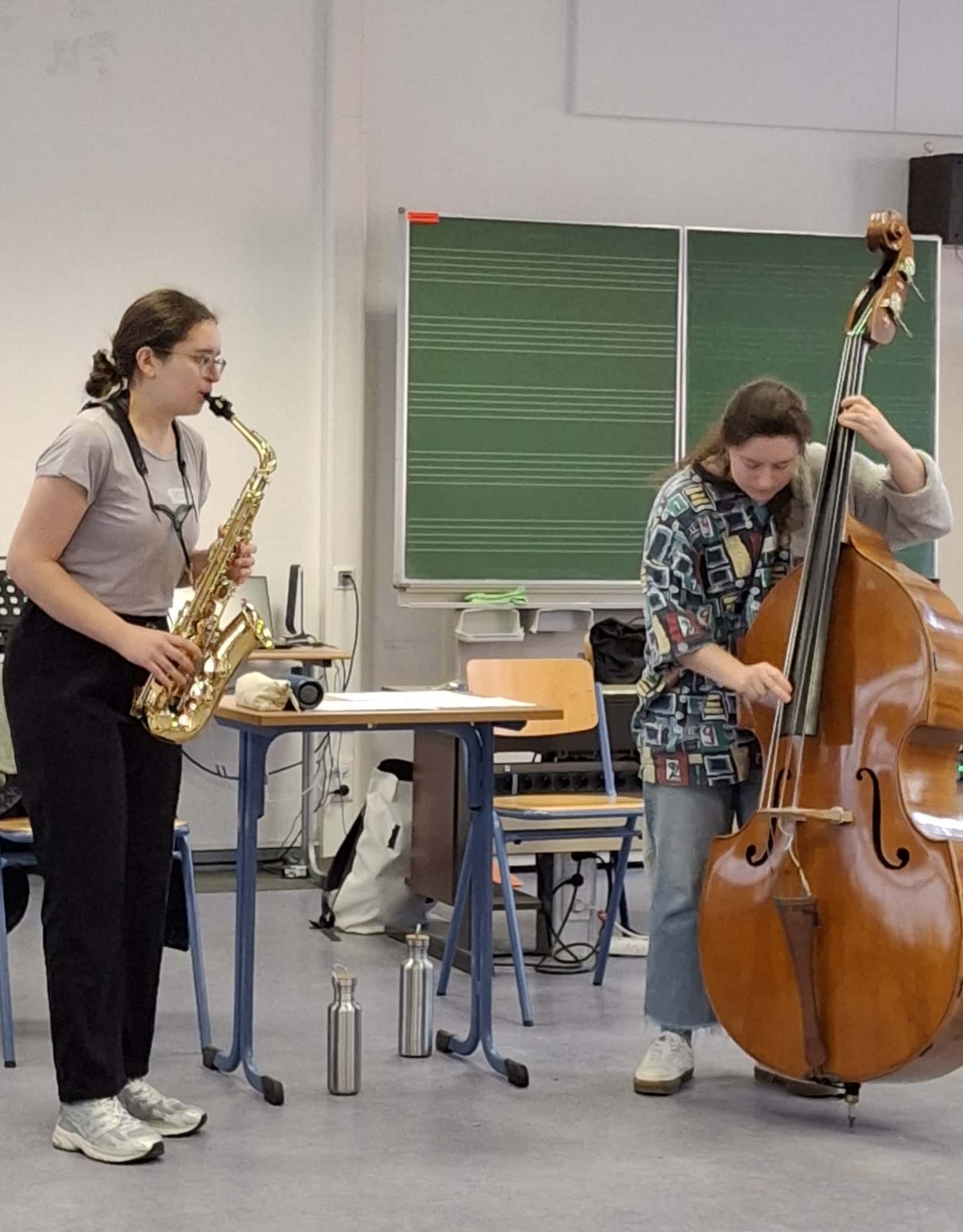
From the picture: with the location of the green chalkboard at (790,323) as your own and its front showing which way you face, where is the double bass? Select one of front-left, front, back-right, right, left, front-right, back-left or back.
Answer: front

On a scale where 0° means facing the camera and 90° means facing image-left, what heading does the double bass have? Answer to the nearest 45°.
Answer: approximately 45°

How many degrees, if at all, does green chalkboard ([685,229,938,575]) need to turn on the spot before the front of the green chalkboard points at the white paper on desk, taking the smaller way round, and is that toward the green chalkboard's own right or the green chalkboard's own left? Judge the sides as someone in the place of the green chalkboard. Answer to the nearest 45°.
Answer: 0° — it already faces it

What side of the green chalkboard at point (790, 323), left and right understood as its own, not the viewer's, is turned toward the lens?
front

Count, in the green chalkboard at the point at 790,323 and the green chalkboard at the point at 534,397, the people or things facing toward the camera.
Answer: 2

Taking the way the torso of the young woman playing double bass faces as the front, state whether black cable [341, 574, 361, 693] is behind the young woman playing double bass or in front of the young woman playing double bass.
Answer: behind

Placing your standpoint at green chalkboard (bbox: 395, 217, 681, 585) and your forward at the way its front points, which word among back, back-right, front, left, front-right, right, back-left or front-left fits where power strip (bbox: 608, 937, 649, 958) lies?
front

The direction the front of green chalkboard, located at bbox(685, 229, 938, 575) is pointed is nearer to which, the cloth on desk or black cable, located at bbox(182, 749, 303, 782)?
the cloth on desk

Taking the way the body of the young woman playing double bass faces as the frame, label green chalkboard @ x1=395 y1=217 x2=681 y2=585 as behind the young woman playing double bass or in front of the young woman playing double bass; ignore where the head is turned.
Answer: behind

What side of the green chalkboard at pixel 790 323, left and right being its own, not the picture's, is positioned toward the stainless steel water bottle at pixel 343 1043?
front

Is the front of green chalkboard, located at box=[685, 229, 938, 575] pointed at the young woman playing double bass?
yes

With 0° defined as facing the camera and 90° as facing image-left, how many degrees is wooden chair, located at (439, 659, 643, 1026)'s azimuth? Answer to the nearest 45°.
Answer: approximately 315°

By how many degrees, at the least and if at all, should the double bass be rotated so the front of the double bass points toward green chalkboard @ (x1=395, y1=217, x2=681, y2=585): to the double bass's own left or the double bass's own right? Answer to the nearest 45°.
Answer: approximately 135° to the double bass's own right

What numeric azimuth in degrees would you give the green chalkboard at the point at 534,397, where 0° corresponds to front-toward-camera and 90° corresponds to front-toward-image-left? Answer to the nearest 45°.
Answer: approximately 0°

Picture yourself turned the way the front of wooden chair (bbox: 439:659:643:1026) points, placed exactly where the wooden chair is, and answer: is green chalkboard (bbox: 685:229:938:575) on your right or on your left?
on your left
